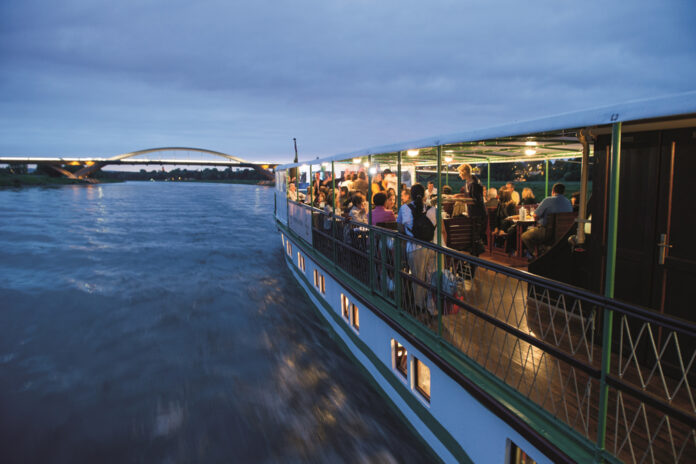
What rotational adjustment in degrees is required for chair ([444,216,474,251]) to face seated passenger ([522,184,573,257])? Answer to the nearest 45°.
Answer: approximately 90° to its right

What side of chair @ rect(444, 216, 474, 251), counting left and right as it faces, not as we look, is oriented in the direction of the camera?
back

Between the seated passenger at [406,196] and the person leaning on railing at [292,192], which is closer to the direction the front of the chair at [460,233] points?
the person leaning on railing

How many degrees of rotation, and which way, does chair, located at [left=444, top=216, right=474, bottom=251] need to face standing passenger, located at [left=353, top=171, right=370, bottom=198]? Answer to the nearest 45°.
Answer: approximately 45° to its left
